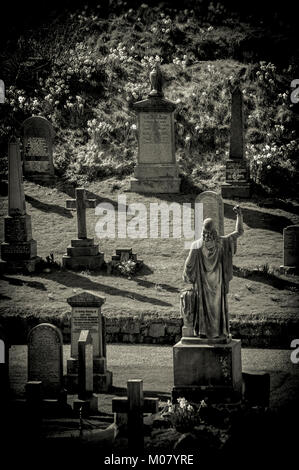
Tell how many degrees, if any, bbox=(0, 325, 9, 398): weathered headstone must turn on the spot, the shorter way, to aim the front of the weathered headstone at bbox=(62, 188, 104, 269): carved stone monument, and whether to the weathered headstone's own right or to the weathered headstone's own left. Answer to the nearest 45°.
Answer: approximately 180°

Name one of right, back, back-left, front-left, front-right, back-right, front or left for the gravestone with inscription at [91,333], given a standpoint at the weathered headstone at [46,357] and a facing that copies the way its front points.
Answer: back-left

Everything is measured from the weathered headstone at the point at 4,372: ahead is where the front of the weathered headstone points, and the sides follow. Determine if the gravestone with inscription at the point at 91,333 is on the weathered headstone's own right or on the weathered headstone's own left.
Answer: on the weathered headstone's own left

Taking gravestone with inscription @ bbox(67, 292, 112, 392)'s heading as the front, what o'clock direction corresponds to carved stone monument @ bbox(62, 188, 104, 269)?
The carved stone monument is roughly at 6 o'clock from the gravestone with inscription.

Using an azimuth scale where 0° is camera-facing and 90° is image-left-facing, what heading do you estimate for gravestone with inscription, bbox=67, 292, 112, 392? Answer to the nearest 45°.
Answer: approximately 0°

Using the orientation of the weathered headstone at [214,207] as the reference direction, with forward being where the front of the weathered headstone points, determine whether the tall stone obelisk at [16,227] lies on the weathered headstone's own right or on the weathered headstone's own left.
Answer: on the weathered headstone's own right

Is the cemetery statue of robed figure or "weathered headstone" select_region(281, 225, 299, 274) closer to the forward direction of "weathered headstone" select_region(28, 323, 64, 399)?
the cemetery statue of robed figure

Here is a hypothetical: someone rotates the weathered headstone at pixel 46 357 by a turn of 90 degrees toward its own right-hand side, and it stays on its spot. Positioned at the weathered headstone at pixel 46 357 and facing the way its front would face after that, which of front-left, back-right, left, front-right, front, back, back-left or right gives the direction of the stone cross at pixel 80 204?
right

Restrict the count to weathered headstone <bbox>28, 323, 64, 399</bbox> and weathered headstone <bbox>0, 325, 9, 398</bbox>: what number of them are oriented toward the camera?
2
